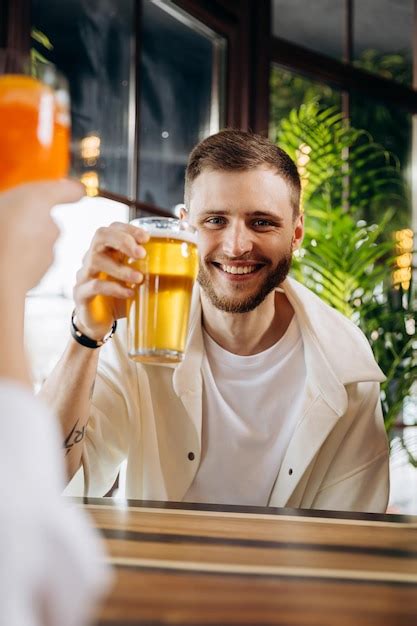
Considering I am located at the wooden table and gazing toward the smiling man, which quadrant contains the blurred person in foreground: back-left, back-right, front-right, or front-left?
back-left

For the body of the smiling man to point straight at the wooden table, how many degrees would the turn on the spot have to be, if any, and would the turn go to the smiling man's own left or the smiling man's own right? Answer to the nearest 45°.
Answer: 0° — they already face it

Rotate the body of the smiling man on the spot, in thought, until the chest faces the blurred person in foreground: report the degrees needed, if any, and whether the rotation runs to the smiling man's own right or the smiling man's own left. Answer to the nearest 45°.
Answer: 0° — they already face them

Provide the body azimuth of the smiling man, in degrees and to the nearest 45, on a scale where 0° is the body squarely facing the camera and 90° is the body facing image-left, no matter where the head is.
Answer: approximately 0°
